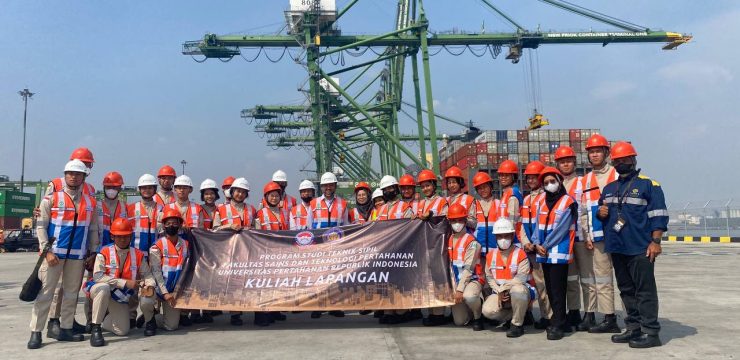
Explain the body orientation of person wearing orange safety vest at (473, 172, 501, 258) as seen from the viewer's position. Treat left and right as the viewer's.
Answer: facing the viewer

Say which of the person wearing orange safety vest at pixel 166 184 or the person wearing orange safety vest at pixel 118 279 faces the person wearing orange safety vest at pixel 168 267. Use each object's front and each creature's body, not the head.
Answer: the person wearing orange safety vest at pixel 166 184

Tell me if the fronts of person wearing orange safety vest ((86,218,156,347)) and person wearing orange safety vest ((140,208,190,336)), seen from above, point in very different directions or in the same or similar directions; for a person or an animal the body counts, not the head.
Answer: same or similar directions

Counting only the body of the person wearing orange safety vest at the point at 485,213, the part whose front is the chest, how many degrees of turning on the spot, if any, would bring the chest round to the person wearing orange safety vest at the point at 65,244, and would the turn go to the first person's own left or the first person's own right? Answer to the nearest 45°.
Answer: approximately 90° to the first person's own right

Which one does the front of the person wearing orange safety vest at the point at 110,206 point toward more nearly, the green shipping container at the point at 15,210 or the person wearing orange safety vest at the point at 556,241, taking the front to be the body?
the person wearing orange safety vest

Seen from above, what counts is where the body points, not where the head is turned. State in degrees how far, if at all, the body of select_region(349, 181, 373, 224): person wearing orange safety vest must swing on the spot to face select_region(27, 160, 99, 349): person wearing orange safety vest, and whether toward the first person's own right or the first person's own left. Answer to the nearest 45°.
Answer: approximately 45° to the first person's own right

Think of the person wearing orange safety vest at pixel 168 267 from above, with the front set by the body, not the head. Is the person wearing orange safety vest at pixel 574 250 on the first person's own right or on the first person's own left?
on the first person's own left

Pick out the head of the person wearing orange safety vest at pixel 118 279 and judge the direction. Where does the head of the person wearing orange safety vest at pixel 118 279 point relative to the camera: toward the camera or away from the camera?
toward the camera

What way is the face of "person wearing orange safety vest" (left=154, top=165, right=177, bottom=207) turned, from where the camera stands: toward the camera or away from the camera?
toward the camera

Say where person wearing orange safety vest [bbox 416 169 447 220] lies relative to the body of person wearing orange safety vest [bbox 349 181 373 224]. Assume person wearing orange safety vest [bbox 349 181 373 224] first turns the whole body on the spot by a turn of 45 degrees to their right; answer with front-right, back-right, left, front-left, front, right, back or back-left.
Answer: left

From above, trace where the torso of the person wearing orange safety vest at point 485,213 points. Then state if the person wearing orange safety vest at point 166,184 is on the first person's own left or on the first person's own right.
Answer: on the first person's own right

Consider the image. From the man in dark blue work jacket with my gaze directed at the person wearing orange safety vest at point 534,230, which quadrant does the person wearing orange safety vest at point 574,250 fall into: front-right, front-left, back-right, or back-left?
front-right

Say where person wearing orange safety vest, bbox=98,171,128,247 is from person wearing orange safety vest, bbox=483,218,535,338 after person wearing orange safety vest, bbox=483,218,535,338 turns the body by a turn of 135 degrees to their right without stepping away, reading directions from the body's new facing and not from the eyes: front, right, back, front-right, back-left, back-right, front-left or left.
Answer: front-left

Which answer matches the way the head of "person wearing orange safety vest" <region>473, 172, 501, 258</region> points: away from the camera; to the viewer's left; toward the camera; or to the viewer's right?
toward the camera

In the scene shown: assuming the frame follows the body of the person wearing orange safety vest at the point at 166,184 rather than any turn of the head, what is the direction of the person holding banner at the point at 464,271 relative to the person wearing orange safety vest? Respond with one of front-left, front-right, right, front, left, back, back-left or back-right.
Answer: front-left

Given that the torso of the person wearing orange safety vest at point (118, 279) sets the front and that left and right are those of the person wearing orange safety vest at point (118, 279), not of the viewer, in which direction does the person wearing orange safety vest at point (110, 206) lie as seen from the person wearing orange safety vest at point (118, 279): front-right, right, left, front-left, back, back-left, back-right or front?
back

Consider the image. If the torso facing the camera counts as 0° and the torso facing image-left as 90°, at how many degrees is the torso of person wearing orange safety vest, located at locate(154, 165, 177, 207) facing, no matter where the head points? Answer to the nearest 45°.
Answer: approximately 0°

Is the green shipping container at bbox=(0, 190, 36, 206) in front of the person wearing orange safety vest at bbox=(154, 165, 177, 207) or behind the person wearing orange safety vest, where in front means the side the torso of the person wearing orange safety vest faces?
behind

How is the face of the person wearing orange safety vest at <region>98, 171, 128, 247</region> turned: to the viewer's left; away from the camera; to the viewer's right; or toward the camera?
toward the camera

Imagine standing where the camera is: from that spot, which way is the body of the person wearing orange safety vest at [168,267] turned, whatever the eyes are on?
toward the camera

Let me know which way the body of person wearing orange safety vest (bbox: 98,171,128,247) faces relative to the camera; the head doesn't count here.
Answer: toward the camera

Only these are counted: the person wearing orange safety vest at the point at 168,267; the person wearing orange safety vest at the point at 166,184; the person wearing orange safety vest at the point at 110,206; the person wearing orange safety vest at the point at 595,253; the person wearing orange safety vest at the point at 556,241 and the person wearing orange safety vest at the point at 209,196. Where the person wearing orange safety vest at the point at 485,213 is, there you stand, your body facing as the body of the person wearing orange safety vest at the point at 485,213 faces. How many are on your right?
4

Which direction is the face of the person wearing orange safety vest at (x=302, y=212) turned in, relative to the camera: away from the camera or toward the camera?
toward the camera
